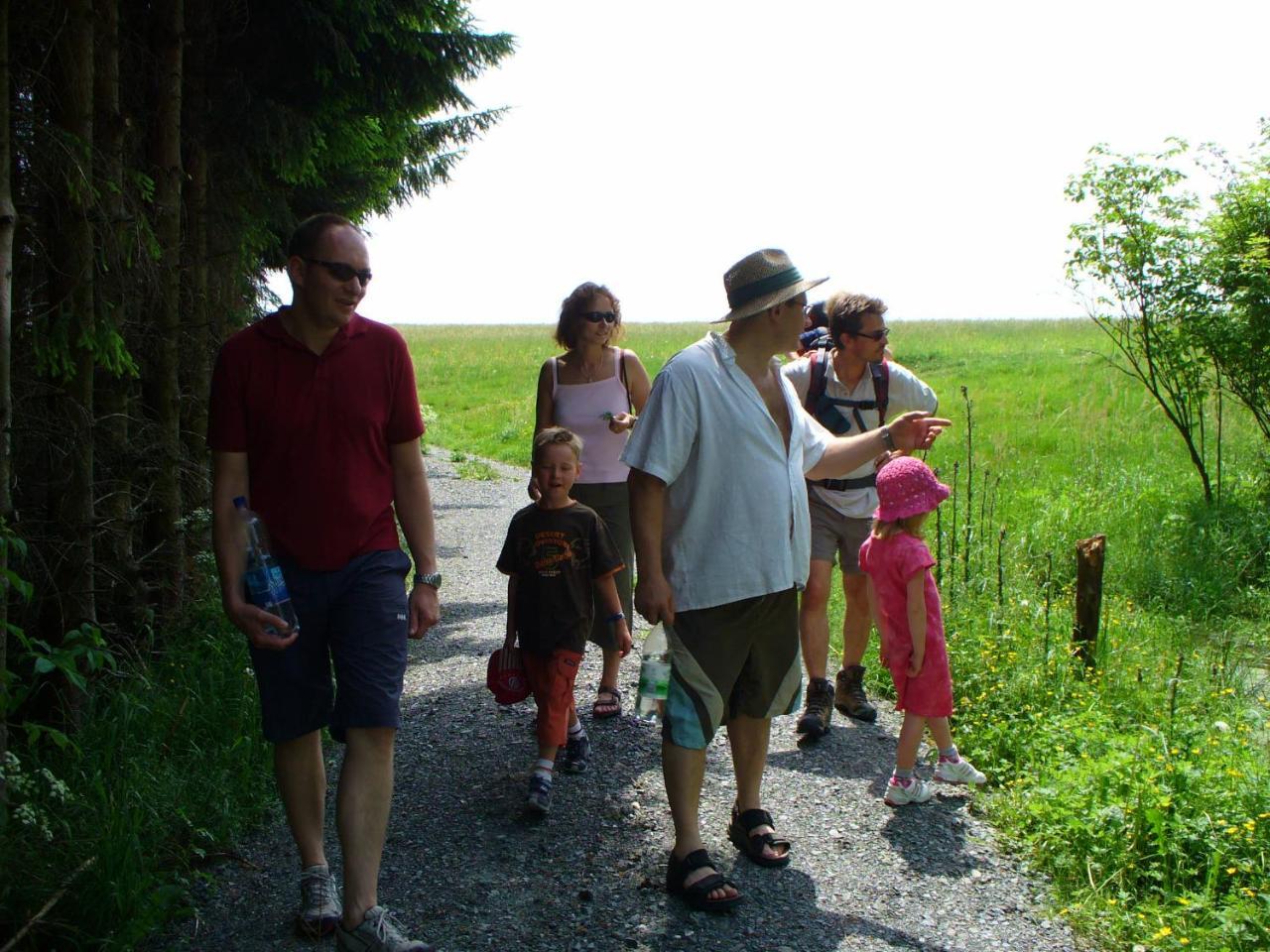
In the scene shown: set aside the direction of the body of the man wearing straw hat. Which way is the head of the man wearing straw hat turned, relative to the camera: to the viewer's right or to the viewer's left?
to the viewer's right

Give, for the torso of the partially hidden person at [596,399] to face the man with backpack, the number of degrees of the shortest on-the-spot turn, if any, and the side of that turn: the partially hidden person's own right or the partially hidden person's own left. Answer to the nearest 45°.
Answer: approximately 90° to the partially hidden person's own left

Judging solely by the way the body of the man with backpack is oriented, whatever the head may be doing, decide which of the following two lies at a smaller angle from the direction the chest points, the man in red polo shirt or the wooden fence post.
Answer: the man in red polo shirt

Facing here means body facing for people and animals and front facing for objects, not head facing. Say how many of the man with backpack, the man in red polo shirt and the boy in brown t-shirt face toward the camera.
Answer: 3

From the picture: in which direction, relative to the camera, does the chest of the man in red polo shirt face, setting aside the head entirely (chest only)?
toward the camera

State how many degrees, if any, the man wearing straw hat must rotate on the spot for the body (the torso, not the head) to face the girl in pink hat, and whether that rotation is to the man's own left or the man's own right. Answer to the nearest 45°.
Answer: approximately 90° to the man's own left

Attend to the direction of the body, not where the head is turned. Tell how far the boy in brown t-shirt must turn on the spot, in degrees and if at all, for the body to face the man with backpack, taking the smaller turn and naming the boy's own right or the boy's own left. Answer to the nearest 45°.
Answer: approximately 135° to the boy's own left

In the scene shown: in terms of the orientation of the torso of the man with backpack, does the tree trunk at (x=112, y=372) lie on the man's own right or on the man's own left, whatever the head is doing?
on the man's own right

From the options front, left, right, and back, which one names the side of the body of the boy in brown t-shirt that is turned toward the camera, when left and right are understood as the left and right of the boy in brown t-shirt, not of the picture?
front
